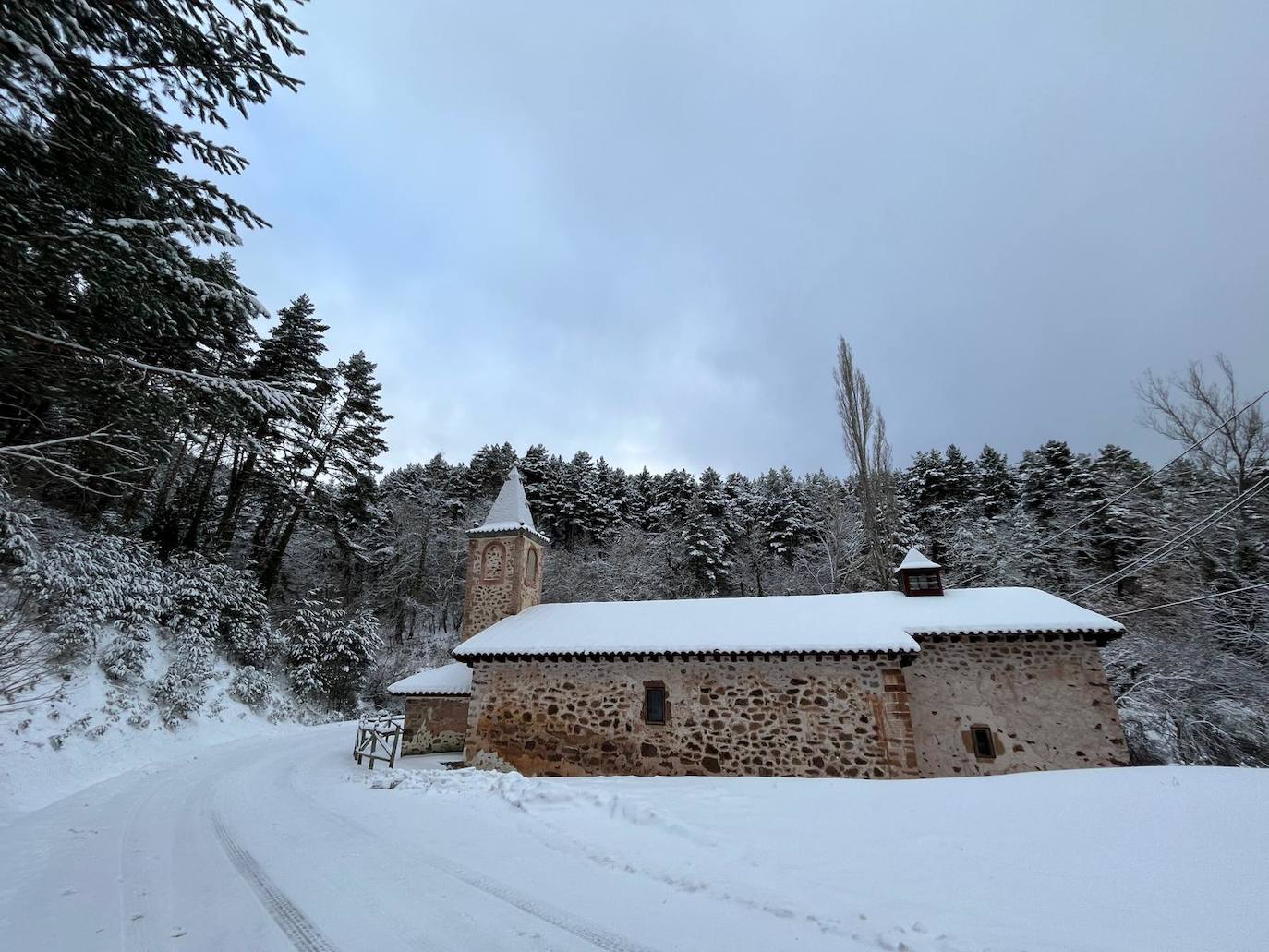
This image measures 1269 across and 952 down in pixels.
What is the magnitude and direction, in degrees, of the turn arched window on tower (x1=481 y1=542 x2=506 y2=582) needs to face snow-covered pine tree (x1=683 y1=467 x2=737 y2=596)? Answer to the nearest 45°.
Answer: approximately 135° to its left

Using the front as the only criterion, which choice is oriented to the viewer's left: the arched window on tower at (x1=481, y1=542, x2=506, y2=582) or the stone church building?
the stone church building

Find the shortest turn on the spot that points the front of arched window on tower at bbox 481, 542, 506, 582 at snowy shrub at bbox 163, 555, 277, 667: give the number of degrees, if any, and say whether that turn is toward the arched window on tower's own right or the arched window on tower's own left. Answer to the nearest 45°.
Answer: approximately 45° to the arched window on tower's own right

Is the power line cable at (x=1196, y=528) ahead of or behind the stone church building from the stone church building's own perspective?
behind

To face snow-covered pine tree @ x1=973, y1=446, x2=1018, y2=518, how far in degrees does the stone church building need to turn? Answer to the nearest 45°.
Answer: approximately 135° to its right

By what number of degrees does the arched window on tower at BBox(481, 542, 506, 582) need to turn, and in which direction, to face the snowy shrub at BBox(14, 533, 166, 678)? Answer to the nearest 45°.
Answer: approximately 90° to its right

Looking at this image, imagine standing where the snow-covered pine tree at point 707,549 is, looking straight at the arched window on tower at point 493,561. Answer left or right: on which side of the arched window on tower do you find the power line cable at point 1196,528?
left

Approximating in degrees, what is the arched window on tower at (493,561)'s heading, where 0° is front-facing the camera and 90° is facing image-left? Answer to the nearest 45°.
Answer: approximately 0°

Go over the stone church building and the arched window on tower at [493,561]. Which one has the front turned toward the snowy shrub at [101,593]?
the stone church building

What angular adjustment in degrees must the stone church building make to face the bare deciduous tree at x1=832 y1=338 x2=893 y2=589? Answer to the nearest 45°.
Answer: approximately 90° to its right

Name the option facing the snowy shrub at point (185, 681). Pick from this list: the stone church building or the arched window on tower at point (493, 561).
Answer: the stone church building
